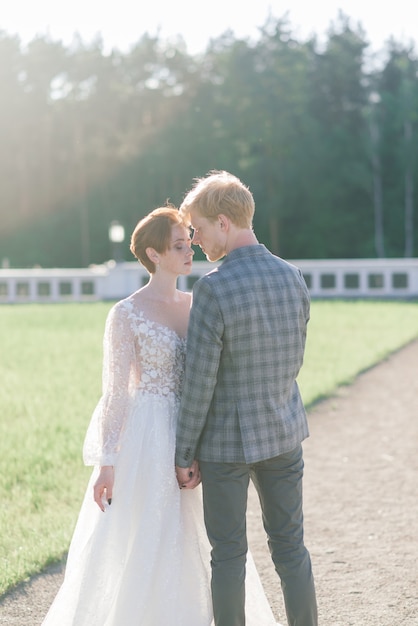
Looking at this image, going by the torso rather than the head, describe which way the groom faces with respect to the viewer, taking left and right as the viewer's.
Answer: facing away from the viewer and to the left of the viewer

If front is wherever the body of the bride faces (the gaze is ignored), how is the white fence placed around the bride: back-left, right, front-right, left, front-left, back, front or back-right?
back-left

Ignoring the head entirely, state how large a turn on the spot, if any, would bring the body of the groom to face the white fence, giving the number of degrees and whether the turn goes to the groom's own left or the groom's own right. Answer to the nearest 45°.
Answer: approximately 45° to the groom's own right

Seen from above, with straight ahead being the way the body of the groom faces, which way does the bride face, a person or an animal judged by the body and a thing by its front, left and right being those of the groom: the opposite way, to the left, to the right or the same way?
the opposite way

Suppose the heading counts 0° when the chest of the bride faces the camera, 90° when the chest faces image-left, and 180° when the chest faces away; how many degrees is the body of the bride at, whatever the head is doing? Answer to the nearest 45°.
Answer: approximately 315°
